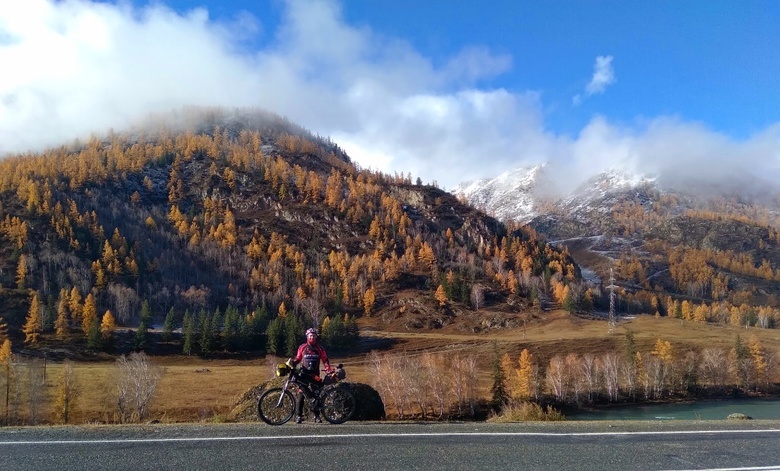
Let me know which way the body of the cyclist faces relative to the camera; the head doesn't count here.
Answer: toward the camera
